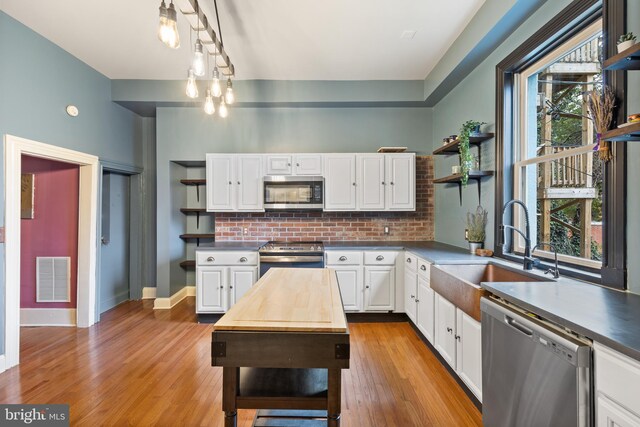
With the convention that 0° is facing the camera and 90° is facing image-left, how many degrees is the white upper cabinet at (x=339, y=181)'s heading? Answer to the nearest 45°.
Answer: approximately 0°

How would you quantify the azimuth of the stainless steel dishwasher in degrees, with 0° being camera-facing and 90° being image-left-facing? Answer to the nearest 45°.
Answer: approximately 45°

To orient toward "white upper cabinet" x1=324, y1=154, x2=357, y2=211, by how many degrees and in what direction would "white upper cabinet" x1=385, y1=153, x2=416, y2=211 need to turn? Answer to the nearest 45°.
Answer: approximately 90° to its right

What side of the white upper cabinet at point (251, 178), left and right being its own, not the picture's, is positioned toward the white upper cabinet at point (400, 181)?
left

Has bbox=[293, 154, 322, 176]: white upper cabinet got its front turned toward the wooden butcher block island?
yes

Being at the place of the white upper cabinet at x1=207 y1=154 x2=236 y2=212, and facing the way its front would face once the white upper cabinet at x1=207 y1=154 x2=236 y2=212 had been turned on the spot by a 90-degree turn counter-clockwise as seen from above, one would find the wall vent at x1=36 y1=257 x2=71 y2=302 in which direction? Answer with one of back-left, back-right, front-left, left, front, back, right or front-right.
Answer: back

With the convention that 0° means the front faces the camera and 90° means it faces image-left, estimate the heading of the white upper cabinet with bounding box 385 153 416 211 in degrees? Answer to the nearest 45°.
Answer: approximately 0°

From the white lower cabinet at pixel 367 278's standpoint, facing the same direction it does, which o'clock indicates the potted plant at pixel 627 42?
The potted plant is roughly at 11 o'clock from the white lower cabinet.

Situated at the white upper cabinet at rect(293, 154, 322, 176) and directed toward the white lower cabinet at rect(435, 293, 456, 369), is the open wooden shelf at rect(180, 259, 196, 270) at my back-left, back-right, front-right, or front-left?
back-right
